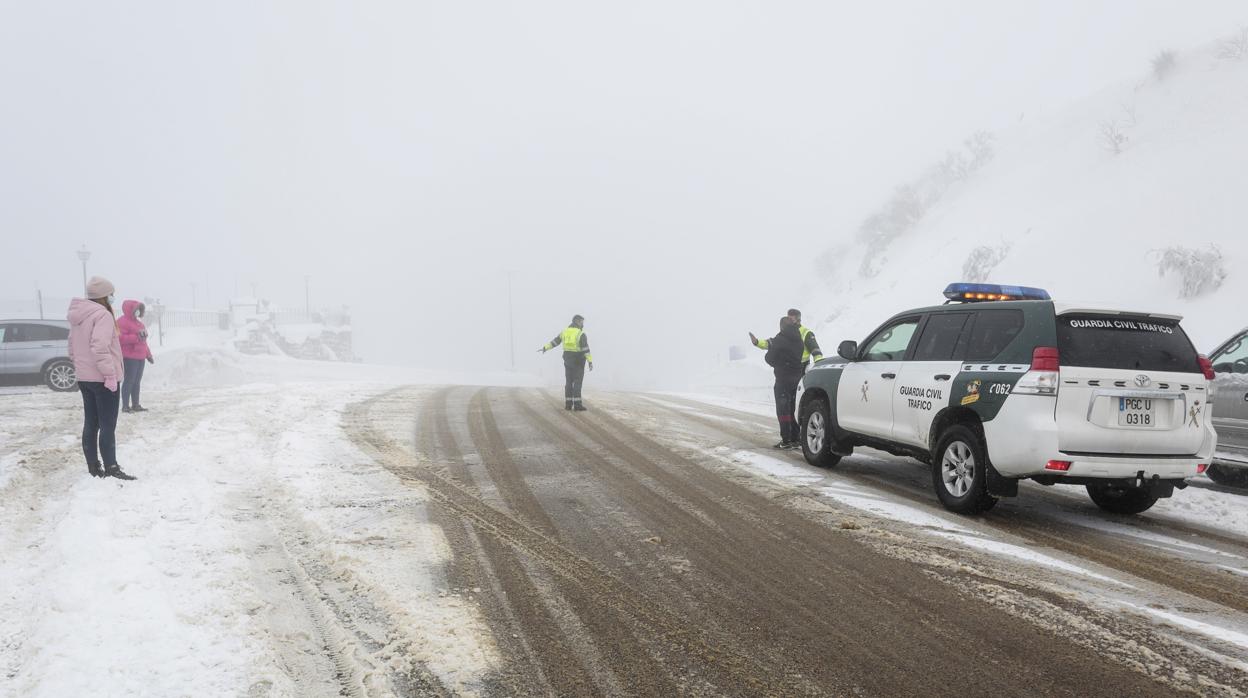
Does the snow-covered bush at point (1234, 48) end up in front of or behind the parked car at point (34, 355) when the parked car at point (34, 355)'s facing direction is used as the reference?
behind

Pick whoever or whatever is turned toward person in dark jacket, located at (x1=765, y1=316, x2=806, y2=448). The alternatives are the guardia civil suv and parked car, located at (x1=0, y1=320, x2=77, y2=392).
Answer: the guardia civil suv

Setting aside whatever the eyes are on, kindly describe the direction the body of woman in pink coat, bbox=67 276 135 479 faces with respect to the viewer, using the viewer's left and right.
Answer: facing away from the viewer and to the right of the viewer

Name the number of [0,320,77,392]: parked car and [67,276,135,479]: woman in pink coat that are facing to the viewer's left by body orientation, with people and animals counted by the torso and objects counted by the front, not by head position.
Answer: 1

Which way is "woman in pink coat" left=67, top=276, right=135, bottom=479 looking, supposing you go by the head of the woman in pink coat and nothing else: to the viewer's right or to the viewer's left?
to the viewer's right

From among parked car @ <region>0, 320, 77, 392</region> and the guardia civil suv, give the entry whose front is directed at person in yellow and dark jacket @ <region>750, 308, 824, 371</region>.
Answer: the guardia civil suv

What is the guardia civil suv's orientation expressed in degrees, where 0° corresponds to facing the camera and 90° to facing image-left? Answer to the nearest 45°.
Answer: approximately 135°

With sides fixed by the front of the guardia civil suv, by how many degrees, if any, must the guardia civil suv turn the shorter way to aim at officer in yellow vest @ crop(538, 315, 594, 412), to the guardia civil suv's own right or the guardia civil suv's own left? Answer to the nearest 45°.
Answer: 0° — it already faces them

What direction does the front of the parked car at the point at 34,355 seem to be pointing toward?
to the viewer's left
